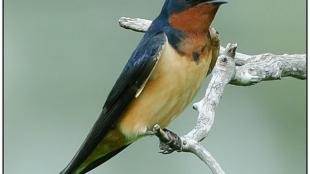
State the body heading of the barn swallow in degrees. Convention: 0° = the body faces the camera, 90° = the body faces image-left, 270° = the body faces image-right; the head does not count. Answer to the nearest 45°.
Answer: approximately 315°
